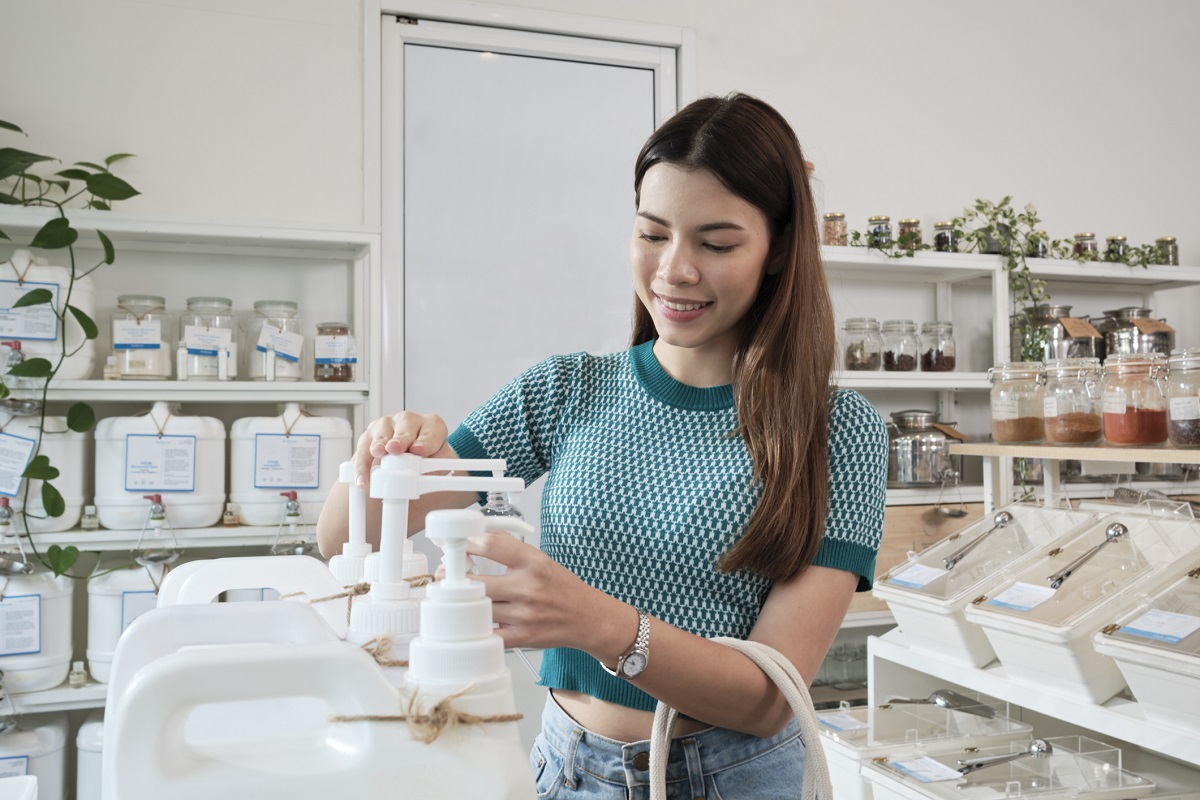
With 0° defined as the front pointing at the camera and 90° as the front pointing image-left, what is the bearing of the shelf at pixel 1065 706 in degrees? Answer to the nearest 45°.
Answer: approximately 45°

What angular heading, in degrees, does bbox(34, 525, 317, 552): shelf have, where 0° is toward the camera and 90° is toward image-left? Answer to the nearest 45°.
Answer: approximately 0°

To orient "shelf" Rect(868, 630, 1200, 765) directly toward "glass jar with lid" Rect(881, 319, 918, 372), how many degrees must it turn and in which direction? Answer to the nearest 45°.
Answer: approximately 135° to its right

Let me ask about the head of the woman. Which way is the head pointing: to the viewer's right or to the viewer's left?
to the viewer's left

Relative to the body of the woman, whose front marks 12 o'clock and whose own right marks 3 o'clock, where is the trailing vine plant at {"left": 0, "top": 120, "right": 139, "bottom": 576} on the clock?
The trailing vine plant is roughly at 3 o'clock from the woman.

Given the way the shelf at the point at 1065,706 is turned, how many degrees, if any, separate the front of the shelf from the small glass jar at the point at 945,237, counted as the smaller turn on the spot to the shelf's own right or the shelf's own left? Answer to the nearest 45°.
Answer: approximately 135° to the shelf's own right

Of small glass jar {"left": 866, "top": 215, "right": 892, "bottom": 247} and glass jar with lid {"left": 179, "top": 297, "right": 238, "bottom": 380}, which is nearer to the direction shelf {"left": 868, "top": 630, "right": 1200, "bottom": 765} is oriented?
the glass jar with lid
